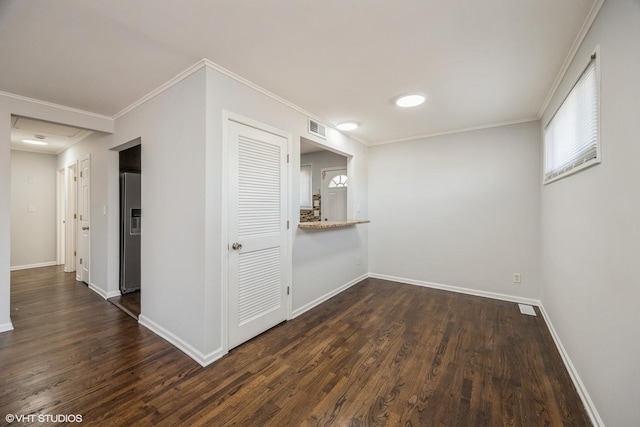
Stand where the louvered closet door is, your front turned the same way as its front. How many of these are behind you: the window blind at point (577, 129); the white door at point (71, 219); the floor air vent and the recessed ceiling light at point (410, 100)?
1

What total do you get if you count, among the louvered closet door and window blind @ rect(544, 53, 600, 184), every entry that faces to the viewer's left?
1

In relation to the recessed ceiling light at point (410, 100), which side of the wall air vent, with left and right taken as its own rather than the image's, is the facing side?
front

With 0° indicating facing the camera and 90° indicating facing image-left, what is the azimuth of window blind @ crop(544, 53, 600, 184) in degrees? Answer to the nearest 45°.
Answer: approximately 90°

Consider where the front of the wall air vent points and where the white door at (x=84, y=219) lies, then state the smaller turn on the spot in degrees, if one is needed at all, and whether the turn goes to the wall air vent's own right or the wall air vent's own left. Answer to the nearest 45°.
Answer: approximately 135° to the wall air vent's own right

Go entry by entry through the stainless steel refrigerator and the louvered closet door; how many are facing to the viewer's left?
0

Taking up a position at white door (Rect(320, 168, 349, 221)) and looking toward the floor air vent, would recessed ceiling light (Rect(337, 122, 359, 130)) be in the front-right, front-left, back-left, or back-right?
front-right

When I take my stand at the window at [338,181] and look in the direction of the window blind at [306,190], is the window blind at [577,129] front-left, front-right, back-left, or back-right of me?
back-left

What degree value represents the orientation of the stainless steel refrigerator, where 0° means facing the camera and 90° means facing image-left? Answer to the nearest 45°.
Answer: approximately 315°

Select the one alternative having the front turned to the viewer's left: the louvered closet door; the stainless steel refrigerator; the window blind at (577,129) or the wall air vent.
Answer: the window blind
